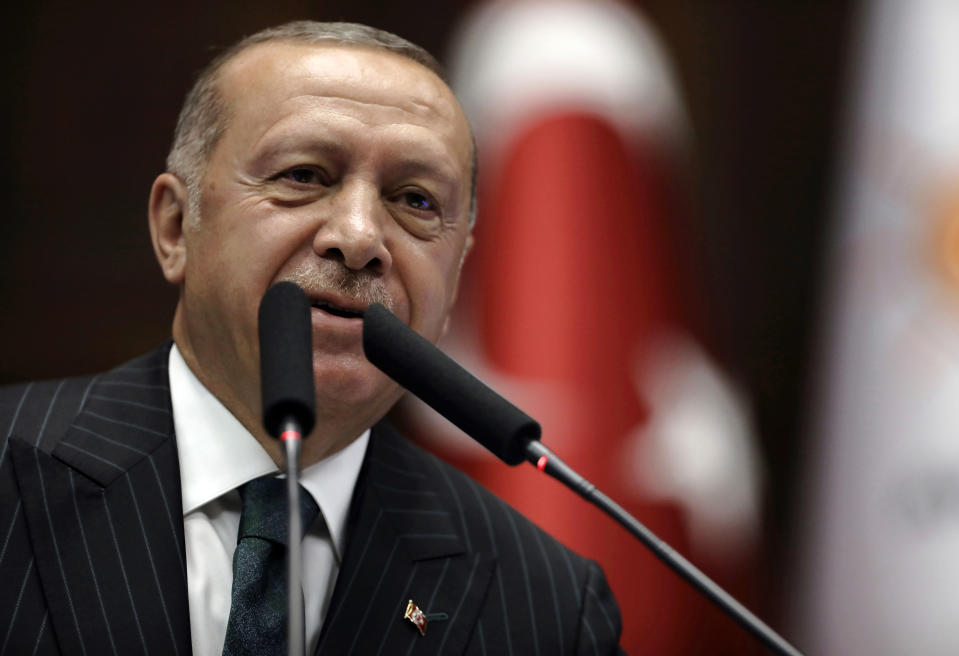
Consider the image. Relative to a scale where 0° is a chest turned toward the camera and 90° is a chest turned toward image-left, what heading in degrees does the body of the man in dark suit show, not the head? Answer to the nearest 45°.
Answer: approximately 0°

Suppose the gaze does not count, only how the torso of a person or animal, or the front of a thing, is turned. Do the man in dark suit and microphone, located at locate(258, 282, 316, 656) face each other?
yes

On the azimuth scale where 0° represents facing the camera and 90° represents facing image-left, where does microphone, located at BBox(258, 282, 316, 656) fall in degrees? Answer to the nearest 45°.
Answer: approximately 180°

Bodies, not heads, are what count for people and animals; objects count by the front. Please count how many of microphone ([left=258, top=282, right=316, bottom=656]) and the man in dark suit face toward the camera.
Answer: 1

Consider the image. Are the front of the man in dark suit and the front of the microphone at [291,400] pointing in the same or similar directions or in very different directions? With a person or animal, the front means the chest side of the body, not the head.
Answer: very different directions

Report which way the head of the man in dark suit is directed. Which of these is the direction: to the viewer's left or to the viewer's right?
to the viewer's right

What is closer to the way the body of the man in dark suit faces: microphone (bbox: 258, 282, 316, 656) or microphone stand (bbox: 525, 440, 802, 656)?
the microphone
